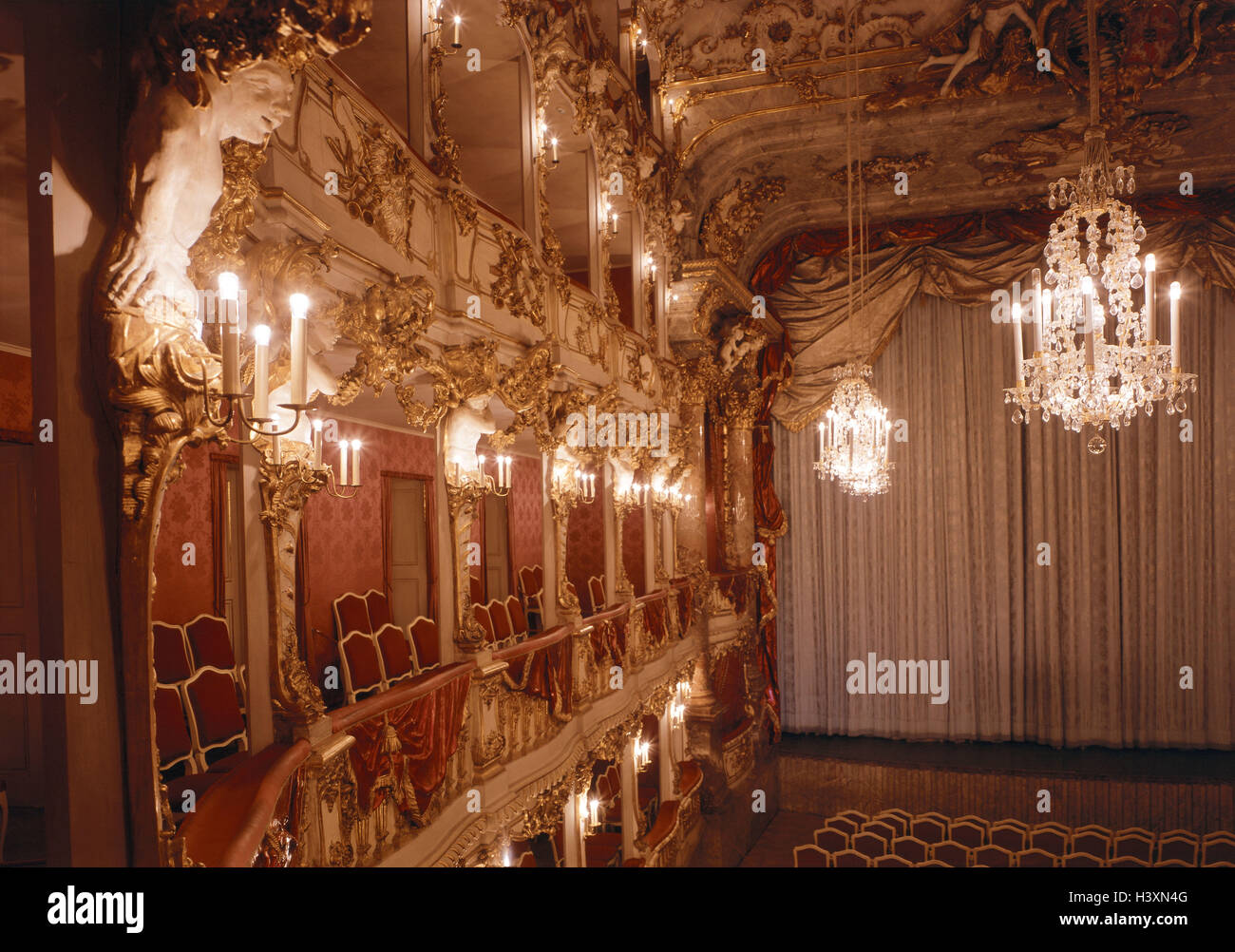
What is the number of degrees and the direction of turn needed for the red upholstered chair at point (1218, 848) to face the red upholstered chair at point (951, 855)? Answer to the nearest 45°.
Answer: approximately 90° to its left

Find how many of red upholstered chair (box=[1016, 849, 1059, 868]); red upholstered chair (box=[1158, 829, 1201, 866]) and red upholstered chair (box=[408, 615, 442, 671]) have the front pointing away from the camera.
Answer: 2

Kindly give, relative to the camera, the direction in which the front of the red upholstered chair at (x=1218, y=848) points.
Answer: facing away from the viewer

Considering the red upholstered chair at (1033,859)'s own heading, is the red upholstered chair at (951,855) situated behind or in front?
in front

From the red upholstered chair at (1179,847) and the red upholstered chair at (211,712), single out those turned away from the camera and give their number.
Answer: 1

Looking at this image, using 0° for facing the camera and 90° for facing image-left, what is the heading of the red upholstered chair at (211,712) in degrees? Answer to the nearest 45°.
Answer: approximately 315°

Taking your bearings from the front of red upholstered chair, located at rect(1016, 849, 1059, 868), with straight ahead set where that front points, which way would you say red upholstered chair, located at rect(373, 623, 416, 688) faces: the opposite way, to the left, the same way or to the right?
to the right

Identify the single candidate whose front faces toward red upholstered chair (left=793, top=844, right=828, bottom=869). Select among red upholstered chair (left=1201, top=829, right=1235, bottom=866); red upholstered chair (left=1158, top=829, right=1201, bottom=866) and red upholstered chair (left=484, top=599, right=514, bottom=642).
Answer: red upholstered chair (left=484, top=599, right=514, bottom=642)

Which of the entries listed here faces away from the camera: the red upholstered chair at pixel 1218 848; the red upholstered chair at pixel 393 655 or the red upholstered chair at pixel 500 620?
the red upholstered chair at pixel 1218 848

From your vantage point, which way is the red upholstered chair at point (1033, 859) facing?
away from the camera

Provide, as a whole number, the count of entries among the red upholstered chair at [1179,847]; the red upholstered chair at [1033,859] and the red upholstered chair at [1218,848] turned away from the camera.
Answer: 3

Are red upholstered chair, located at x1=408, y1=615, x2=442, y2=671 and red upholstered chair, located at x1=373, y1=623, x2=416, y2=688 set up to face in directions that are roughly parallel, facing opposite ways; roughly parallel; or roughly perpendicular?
roughly parallel

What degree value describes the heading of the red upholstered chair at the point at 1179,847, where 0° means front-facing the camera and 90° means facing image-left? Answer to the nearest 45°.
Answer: approximately 180°

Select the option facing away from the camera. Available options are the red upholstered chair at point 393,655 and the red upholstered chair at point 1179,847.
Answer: the red upholstered chair at point 1179,847

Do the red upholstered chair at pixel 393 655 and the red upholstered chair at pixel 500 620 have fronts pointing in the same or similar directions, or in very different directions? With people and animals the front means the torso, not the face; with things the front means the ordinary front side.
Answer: same or similar directions
